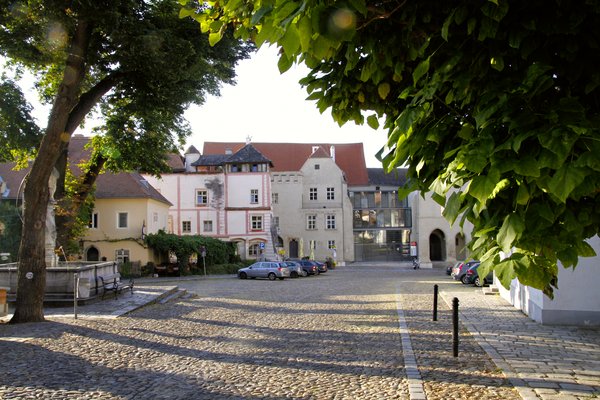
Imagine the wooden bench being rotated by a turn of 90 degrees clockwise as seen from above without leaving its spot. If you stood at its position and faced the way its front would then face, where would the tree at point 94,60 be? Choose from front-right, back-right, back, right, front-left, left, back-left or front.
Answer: front-left

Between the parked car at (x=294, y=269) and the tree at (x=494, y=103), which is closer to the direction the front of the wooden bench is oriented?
the tree

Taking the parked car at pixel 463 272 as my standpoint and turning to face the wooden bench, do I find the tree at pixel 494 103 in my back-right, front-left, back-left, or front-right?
front-left

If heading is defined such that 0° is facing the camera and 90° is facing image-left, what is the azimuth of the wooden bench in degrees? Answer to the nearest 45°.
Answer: approximately 315°

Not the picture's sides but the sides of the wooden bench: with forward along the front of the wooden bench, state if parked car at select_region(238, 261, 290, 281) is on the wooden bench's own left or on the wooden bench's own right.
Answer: on the wooden bench's own left

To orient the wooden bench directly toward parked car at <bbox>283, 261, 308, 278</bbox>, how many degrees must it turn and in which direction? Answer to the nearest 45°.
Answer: approximately 90° to its left

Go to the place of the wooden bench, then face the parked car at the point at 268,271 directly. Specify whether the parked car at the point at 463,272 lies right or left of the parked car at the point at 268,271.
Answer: right

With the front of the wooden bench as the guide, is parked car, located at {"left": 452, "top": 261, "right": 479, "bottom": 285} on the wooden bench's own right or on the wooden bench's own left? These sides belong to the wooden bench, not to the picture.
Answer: on the wooden bench's own left

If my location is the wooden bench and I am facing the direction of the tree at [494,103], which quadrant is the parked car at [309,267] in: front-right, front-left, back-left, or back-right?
back-left
